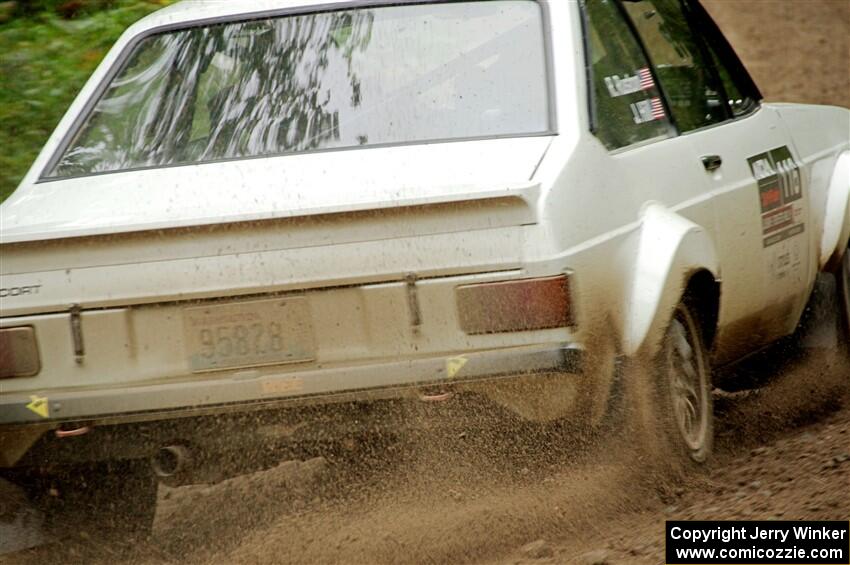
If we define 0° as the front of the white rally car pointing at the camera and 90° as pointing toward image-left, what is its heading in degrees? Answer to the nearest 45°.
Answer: approximately 225°
